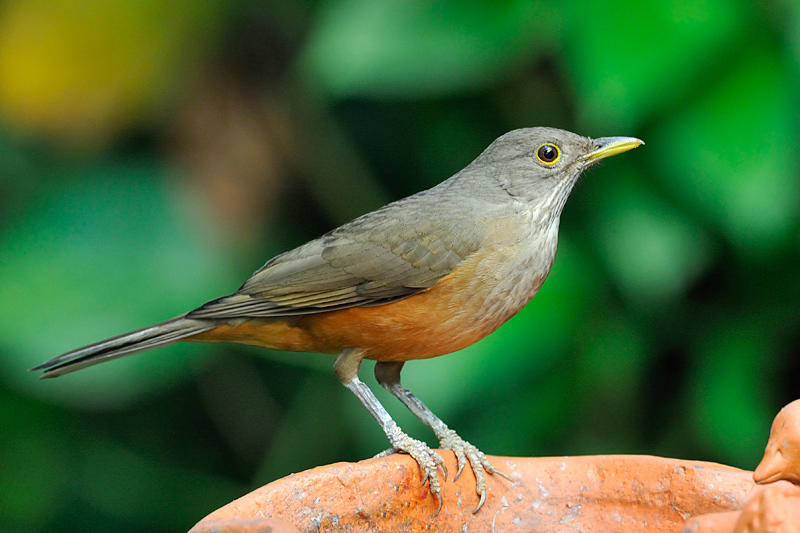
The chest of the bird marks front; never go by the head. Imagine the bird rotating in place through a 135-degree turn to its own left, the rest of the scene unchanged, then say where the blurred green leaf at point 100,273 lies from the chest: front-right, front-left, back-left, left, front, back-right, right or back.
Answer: front

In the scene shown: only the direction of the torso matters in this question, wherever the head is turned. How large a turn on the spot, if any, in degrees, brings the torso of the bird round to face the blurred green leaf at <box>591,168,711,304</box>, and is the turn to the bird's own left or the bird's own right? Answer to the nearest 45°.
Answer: approximately 45° to the bird's own left

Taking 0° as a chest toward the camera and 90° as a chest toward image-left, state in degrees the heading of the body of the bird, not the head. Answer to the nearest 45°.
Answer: approximately 270°
